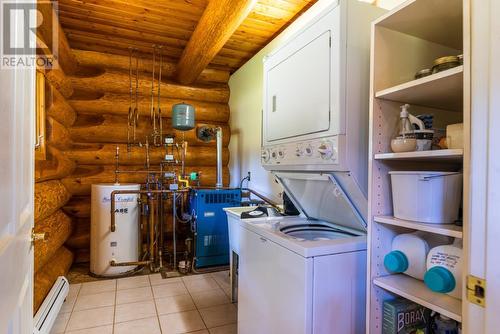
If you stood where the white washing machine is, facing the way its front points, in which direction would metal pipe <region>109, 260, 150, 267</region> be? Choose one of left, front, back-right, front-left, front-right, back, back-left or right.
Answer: right

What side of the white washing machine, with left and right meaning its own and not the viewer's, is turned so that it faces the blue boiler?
right

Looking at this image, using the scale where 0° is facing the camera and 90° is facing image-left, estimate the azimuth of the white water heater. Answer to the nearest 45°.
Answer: approximately 0°

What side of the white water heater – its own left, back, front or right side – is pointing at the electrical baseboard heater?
front

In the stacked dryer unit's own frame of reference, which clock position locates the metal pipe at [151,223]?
The metal pipe is roughly at 3 o'clock from the stacked dryer unit.

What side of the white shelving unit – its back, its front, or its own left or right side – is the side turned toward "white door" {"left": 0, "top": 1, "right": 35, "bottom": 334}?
front

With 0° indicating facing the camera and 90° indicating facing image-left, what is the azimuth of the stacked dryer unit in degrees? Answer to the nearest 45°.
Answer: approximately 45°

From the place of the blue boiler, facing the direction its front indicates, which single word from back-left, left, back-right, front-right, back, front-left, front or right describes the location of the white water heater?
right

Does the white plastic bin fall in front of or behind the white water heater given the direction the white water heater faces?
in front

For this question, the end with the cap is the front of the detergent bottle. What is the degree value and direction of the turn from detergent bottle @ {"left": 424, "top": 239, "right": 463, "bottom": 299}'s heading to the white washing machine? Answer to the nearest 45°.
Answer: approximately 45° to its right

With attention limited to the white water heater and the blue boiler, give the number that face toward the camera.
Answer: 2
